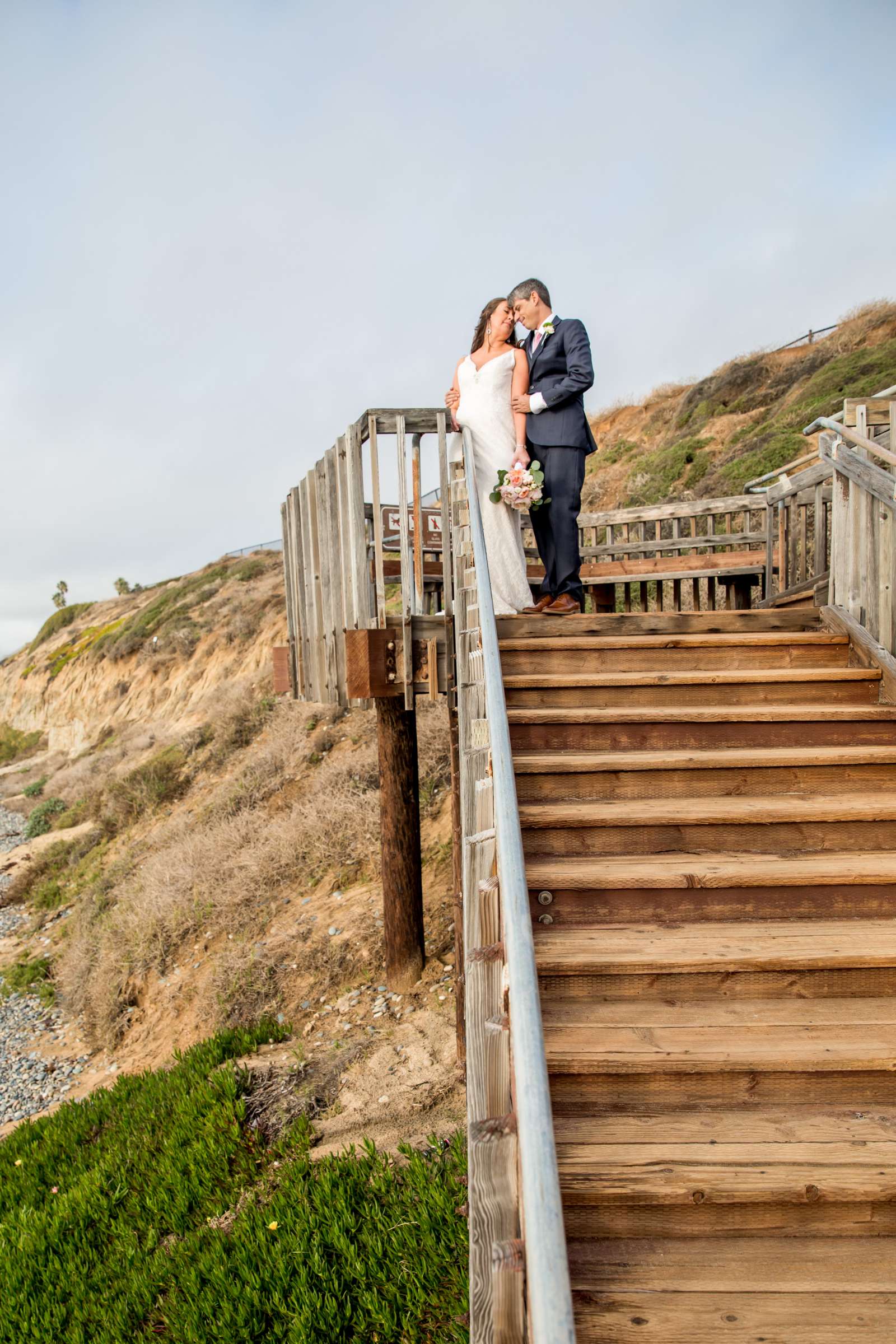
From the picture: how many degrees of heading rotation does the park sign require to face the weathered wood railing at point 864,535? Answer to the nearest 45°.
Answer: approximately 45° to its left

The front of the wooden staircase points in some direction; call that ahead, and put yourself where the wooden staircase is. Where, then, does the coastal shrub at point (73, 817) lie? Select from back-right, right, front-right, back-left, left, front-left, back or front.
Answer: back-right

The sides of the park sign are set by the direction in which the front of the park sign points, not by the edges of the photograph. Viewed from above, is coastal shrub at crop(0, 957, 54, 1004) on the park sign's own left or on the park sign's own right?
on the park sign's own right

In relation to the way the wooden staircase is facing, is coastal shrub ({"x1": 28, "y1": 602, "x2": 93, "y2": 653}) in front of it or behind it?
behind

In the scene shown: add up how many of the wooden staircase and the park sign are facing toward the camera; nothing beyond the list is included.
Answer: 2

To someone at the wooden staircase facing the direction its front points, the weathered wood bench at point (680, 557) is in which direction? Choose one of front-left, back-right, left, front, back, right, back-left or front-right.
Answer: back

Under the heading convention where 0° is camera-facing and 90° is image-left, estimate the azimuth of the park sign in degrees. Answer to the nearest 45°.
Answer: approximately 0°

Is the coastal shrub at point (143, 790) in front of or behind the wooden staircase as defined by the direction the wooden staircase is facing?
behind
